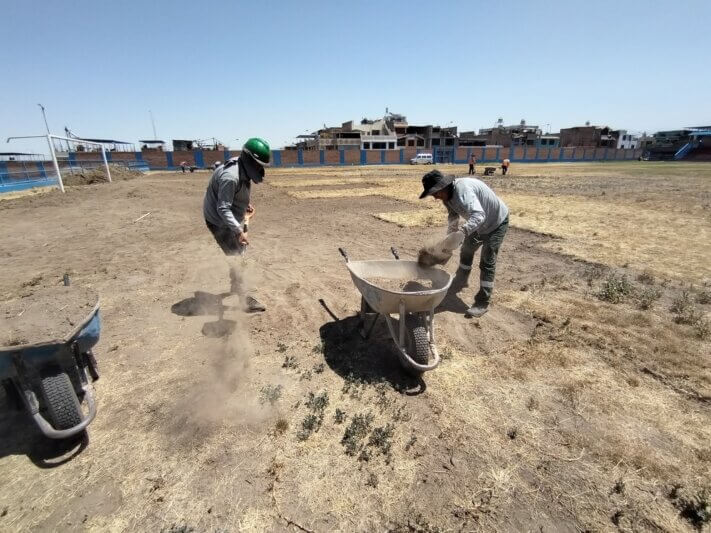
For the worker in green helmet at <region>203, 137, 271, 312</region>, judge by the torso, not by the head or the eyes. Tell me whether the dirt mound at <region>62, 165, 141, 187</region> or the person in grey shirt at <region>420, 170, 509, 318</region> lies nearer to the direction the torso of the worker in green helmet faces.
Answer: the person in grey shirt

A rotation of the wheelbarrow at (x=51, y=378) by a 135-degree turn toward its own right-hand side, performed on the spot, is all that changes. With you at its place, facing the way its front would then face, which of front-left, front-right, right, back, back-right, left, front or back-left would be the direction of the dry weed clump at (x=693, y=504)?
back

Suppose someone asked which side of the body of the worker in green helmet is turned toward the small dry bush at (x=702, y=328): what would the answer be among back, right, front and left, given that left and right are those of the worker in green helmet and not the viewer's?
front

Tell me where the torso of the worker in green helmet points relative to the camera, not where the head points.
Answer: to the viewer's right

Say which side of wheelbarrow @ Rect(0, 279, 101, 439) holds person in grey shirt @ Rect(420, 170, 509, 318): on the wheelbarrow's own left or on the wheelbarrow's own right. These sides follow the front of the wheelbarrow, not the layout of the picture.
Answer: on the wheelbarrow's own left

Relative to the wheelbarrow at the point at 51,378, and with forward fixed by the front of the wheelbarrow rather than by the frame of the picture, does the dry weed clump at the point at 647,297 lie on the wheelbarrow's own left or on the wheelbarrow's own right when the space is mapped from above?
on the wheelbarrow's own left

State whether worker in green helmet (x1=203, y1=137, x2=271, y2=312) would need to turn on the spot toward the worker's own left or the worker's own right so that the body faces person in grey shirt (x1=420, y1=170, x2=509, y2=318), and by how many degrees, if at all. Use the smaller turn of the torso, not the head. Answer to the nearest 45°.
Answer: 0° — they already face them

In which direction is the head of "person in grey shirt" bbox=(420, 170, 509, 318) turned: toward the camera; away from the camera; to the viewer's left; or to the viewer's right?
to the viewer's left

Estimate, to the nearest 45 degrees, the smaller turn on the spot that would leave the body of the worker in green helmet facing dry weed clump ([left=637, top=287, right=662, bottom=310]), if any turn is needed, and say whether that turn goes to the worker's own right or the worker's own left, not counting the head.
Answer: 0° — they already face it

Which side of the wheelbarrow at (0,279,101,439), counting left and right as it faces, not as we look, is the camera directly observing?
front

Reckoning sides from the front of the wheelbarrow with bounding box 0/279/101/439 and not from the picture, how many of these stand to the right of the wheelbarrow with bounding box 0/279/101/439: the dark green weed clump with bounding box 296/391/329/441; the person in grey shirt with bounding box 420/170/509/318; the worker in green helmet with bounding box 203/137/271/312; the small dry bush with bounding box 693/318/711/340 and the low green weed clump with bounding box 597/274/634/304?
0

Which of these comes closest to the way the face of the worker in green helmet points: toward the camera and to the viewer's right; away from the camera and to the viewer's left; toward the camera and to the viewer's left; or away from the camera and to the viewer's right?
toward the camera and to the viewer's right

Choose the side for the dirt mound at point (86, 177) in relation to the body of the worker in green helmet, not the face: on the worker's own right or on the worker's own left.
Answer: on the worker's own left

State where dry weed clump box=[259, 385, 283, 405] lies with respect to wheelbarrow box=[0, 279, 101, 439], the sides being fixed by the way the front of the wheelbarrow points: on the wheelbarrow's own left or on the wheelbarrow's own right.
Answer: on the wheelbarrow's own left

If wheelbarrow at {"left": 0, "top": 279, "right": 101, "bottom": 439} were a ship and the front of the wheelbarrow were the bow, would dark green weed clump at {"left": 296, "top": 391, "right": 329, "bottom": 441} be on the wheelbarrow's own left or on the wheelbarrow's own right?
on the wheelbarrow's own left

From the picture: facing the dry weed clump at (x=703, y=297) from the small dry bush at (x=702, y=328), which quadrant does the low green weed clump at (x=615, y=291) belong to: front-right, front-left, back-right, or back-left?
front-left

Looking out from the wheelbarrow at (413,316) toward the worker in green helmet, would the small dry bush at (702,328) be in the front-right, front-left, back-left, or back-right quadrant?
back-right
